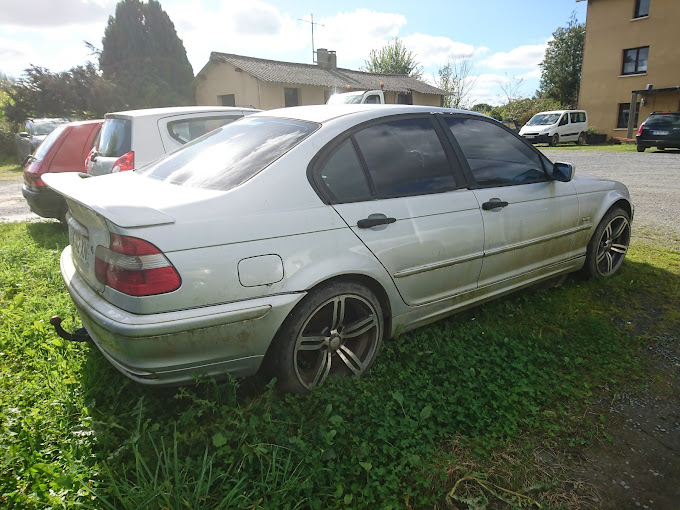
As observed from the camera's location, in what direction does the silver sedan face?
facing away from the viewer and to the right of the viewer

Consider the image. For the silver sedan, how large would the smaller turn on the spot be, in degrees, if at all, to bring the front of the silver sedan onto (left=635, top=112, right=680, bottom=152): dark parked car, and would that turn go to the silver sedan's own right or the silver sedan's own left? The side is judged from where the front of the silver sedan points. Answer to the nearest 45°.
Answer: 0° — it already faces it

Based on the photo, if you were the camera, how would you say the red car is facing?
facing away from the viewer and to the right of the viewer

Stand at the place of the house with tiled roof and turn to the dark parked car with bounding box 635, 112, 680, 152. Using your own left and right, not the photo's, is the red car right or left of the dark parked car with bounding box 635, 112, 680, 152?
right

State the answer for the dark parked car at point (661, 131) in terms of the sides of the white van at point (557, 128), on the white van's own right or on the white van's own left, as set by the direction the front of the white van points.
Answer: on the white van's own left

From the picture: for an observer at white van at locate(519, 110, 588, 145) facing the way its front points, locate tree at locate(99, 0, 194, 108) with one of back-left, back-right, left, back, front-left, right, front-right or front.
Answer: front-right

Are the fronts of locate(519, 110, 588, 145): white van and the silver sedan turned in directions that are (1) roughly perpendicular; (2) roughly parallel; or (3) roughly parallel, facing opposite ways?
roughly parallel, facing opposite ways

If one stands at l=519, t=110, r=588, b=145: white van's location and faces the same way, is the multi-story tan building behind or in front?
behind

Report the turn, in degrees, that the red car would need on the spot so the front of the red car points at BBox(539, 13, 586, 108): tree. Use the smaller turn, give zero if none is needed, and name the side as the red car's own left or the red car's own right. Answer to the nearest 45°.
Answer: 0° — it already faces it

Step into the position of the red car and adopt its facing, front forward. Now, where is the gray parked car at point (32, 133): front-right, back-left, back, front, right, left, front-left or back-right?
front-left

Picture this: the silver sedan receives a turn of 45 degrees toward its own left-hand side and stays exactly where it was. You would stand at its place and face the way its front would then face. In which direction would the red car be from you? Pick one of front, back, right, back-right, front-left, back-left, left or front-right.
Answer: front-left

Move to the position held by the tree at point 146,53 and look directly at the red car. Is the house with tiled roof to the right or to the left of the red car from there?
left

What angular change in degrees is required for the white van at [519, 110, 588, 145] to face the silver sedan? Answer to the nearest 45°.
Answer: approximately 45° to its left

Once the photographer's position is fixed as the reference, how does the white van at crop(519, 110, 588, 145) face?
facing the viewer and to the left of the viewer

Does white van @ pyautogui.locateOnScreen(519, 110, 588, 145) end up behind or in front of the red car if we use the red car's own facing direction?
in front

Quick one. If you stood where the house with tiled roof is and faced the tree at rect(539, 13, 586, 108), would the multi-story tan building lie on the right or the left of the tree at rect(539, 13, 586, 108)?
right

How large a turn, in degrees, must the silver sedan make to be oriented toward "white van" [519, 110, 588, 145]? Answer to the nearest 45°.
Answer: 0° — it already faces it

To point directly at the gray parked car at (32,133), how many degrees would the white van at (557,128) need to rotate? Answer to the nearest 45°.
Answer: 0° — it already faces it
